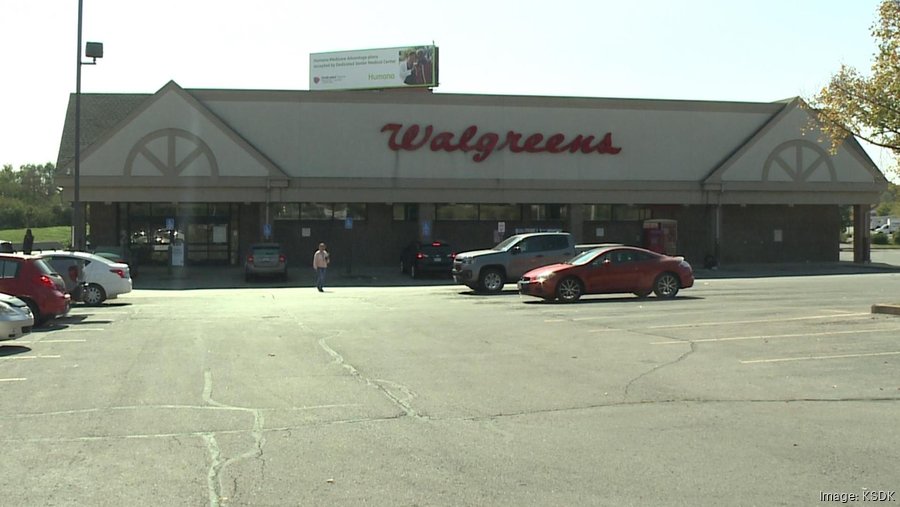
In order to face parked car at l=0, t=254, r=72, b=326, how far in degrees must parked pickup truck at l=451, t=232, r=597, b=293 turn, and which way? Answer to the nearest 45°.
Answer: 0° — it already faces it

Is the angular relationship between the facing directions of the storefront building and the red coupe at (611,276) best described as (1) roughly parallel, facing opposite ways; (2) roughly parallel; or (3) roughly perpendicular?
roughly perpendicular

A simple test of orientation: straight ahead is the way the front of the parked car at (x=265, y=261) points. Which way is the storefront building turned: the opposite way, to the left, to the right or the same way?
the opposite way

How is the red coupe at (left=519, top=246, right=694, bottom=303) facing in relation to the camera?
to the viewer's left

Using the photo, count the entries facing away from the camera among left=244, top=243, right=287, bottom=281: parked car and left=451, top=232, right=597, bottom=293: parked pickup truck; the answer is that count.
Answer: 1

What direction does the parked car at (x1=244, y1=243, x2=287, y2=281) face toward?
away from the camera

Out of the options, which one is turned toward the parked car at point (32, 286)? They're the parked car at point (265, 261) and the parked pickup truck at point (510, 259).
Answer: the parked pickup truck at point (510, 259)

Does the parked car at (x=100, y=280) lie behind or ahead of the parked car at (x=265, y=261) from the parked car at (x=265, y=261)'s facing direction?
behind
